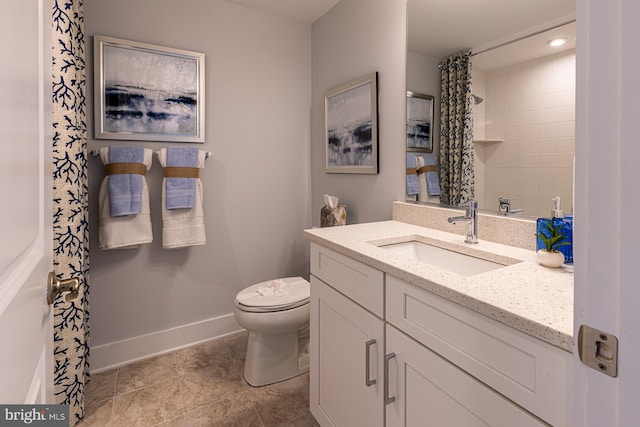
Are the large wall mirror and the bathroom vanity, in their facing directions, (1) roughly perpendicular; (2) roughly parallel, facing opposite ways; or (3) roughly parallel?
roughly parallel

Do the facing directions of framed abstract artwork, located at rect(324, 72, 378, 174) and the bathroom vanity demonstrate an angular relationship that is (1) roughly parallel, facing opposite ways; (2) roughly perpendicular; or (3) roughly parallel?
roughly parallel

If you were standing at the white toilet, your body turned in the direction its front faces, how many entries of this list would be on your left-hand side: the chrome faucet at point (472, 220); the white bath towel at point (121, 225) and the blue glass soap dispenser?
2

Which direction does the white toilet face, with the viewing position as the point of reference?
facing the viewer and to the left of the viewer

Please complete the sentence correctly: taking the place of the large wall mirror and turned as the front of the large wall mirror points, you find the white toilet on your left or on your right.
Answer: on your right

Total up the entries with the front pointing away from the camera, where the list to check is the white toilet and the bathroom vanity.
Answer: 0

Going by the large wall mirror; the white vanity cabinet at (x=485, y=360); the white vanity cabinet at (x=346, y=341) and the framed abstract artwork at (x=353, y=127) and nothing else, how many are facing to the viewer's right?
0
